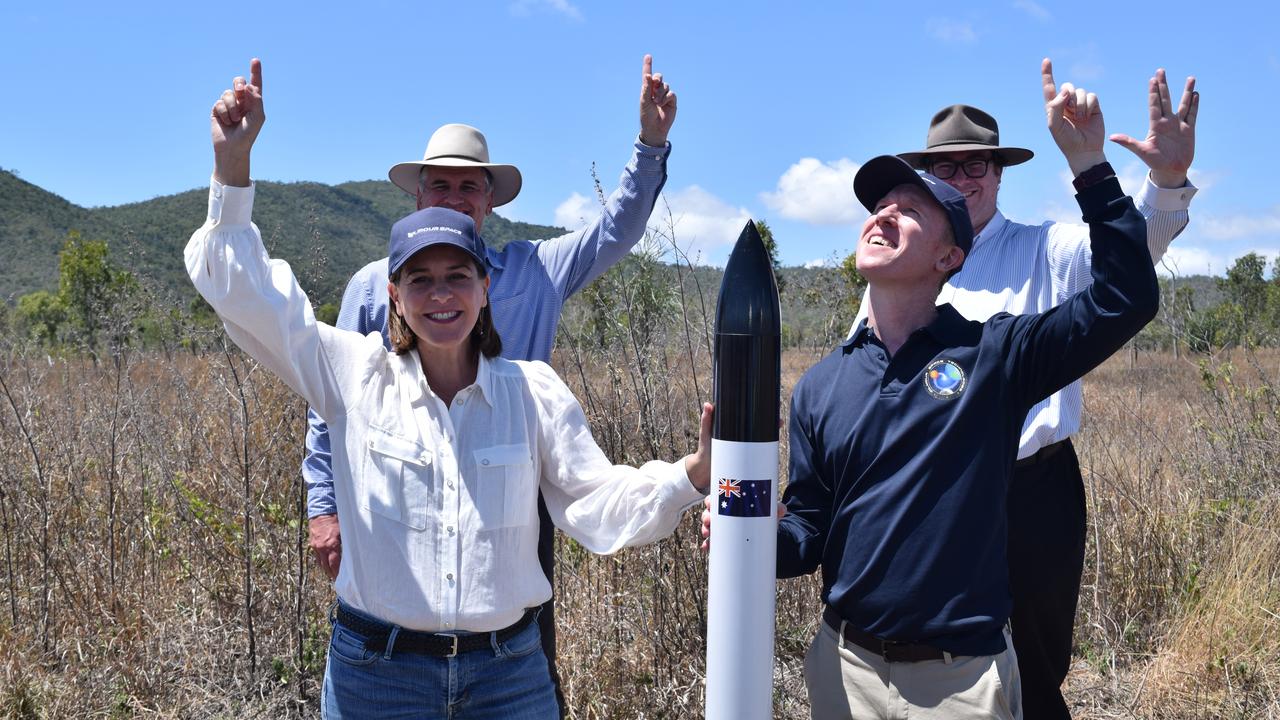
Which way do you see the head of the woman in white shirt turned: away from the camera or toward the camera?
toward the camera

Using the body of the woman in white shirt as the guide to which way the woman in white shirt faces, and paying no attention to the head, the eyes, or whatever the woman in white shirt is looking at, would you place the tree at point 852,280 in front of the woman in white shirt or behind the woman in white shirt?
behind

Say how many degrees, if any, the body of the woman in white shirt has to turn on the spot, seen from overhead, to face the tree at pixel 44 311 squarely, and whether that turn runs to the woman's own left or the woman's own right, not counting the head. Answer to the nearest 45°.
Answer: approximately 180°

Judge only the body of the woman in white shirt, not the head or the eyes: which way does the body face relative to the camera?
toward the camera

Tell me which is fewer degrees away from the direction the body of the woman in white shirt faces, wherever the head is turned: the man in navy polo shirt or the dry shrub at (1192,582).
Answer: the man in navy polo shirt

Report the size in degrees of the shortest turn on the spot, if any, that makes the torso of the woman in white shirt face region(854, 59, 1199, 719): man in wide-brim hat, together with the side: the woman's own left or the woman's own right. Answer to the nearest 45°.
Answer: approximately 90° to the woman's own left

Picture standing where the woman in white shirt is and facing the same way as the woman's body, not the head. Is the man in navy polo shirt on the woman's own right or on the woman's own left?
on the woman's own left

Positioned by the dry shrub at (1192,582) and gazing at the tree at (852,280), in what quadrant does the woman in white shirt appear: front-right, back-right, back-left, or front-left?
back-left

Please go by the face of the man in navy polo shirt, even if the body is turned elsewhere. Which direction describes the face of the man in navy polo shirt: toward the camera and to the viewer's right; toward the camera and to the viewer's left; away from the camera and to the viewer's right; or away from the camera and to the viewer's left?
toward the camera and to the viewer's left

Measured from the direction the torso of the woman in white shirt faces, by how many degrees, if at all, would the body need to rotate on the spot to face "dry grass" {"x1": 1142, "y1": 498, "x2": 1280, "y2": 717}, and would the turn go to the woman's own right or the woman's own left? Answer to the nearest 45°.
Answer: approximately 90° to the woman's own left
